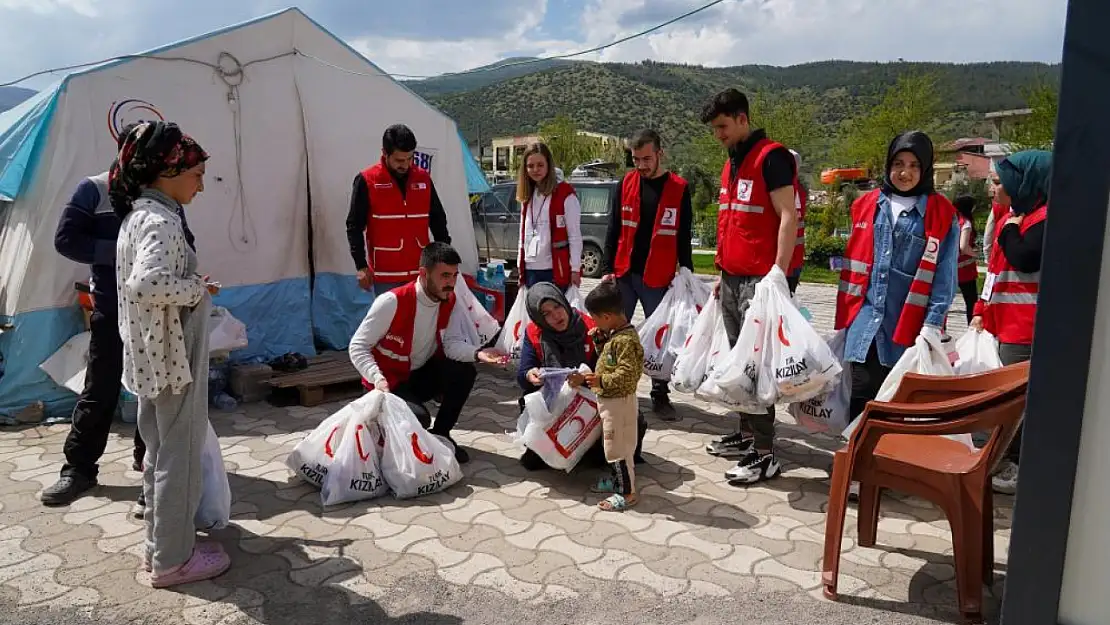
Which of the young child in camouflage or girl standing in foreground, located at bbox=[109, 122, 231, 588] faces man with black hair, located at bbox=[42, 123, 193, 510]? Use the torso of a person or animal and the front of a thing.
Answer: the young child in camouflage

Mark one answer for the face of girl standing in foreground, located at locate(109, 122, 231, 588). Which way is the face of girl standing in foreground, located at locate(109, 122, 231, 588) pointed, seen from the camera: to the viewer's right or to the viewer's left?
to the viewer's right

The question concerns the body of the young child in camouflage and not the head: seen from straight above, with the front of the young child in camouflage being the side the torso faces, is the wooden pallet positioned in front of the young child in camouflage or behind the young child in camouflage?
in front

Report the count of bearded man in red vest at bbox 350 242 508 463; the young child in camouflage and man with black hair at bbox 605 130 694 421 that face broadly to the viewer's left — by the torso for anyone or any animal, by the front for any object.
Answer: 1

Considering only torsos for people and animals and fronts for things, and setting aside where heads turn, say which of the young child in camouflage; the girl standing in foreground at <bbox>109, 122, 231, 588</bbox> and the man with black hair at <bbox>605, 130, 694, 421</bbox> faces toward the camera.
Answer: the man with black hair

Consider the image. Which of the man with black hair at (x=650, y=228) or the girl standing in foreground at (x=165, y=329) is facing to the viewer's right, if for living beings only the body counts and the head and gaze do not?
the girl standing in foreground

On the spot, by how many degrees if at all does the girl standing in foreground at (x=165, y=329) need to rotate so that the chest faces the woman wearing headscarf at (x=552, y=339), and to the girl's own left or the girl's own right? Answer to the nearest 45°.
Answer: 0° — they already face them

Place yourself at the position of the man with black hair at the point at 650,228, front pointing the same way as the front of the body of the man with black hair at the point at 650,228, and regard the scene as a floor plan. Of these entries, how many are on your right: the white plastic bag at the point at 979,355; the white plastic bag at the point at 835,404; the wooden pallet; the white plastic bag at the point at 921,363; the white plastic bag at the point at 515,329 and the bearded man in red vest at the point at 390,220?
3

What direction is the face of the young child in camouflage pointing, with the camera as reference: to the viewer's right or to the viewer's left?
to the viewer's left

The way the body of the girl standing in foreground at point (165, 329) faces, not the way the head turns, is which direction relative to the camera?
to the viewer's right

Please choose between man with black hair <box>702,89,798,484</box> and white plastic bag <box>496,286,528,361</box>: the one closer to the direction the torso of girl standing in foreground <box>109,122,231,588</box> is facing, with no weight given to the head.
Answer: the man with black hair

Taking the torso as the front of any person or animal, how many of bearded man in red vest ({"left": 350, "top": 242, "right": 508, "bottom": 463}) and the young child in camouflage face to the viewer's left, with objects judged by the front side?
1

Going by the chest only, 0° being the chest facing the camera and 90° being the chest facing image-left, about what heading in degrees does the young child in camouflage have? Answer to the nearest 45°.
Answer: approximately 90°

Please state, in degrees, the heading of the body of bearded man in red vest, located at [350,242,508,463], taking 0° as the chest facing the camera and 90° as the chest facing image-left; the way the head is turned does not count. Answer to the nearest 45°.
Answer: approximately 315°

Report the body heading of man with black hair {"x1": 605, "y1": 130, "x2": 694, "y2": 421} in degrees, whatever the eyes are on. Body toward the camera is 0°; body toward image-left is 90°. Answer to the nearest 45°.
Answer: approximately 0°

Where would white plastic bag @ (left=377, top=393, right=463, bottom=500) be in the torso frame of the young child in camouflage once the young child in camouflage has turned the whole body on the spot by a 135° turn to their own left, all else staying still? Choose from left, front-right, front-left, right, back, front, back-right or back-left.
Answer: back-right

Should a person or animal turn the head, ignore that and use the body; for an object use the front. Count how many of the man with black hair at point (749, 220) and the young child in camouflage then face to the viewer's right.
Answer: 0

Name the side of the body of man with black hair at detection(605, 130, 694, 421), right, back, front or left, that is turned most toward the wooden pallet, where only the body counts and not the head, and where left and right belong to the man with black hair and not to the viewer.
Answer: right
